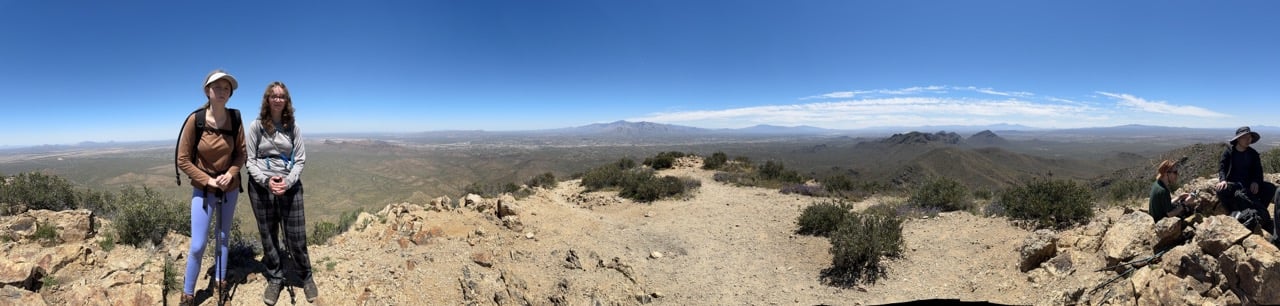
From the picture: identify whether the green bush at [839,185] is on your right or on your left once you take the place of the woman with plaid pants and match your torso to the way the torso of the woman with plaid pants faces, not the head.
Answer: on your left

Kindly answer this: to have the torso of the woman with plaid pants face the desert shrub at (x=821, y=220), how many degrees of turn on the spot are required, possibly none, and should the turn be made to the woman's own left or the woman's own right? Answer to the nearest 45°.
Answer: approximately 90° to the woman's own left

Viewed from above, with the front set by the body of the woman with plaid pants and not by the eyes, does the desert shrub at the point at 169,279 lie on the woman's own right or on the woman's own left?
on the woman's own right

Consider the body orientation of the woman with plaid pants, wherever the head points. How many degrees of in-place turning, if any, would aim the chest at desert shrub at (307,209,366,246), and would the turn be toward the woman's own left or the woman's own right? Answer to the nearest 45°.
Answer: approximately 180°

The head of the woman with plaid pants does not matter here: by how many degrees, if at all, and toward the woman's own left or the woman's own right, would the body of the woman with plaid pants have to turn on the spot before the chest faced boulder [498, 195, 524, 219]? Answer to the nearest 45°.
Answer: approximately 135° to the woman's own left

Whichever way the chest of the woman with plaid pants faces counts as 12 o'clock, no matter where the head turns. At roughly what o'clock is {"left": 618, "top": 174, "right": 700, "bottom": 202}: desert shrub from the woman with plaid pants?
The desert shrub is roughly at 8 o'clock from the woman with plaid pants.

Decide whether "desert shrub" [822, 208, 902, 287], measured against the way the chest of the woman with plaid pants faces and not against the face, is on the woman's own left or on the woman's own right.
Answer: on the woman's own left

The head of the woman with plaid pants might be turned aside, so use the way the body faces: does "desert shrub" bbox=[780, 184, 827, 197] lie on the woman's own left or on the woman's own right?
on the woman's own left

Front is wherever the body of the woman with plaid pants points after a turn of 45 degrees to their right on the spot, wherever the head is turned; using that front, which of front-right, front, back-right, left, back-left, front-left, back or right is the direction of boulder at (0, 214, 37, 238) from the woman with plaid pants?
right

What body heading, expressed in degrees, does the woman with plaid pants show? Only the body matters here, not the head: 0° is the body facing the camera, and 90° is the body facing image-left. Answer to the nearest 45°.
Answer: approximately 0°

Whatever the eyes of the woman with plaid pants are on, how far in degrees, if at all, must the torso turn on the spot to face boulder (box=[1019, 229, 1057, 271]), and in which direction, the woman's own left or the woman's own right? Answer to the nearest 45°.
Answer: approximately 45° to the woman's own left
